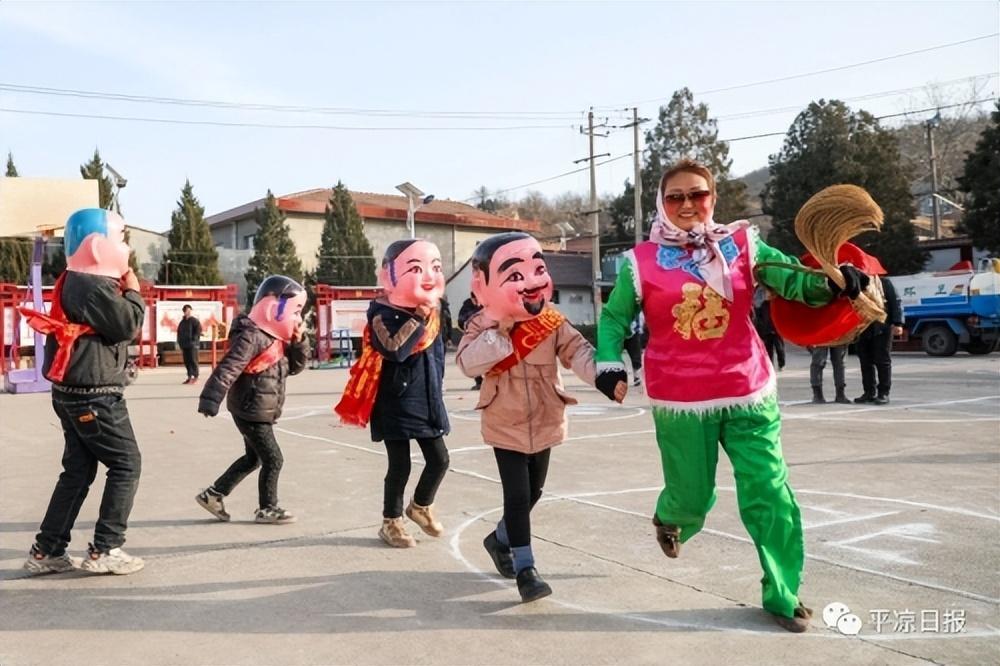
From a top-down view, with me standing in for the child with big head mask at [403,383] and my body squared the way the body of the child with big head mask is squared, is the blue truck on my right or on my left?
on my left

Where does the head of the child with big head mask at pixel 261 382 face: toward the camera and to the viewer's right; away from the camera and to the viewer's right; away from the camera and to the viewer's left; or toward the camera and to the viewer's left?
toward the camera and to the viewer's right

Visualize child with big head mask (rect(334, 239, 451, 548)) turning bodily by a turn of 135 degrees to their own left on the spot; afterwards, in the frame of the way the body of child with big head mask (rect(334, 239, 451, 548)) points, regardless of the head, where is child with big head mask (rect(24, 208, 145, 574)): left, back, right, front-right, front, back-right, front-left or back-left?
left

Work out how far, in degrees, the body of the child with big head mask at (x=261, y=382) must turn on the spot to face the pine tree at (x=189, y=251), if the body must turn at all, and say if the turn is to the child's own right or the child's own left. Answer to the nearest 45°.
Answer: approximately 90° to the child's own left

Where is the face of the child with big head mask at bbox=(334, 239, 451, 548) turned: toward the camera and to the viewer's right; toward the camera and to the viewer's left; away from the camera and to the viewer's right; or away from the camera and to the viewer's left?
toward the camera and to the viewer's right

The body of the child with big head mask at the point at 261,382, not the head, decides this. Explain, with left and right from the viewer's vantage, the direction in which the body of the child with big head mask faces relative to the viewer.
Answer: facing to the right of the viewer

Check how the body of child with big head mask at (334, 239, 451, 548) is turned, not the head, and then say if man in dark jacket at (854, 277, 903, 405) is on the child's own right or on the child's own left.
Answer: on the child's own left

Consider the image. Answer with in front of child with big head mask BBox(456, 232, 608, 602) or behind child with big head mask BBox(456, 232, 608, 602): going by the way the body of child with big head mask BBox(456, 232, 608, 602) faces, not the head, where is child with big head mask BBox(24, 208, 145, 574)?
behind

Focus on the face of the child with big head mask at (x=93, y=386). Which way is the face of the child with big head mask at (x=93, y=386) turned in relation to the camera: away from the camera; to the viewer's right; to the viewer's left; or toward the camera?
to the viewer's right
